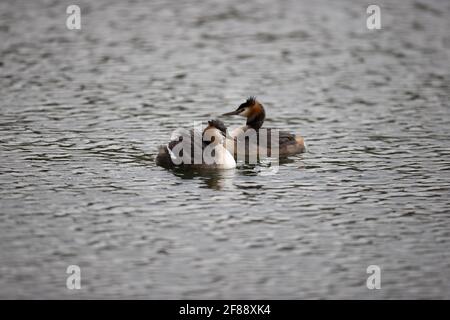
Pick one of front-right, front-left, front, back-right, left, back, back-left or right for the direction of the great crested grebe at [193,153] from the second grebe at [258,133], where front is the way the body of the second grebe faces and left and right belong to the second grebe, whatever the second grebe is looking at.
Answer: front-left

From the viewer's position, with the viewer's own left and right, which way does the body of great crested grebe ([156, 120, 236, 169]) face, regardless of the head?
facing to the right of the viewer

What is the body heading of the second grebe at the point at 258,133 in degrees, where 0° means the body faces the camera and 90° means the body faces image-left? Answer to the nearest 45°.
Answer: approximately 90°

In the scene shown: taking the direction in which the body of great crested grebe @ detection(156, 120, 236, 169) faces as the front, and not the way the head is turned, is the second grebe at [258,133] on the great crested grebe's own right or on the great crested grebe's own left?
on the great crested grebe's own left
